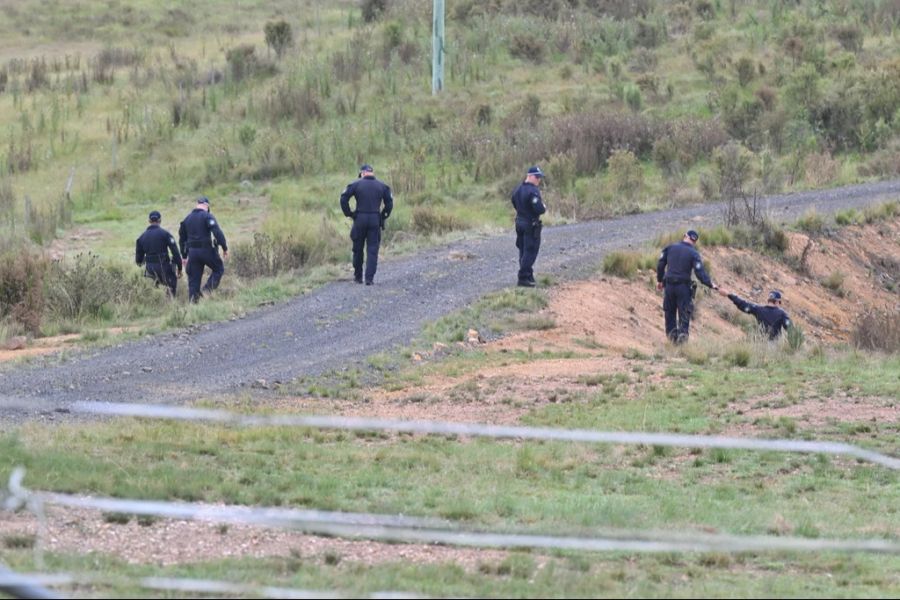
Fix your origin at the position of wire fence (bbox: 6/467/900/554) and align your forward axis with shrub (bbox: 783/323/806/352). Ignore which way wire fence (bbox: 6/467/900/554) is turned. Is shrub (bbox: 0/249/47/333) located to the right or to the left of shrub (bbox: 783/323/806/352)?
left

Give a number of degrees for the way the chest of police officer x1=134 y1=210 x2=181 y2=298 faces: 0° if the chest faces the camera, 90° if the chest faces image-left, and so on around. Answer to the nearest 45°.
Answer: approximately 180°

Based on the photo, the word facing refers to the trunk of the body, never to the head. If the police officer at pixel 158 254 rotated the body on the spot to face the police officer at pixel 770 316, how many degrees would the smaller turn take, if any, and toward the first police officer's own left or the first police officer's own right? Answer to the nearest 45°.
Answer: approximately 135° to the first police officer's own right

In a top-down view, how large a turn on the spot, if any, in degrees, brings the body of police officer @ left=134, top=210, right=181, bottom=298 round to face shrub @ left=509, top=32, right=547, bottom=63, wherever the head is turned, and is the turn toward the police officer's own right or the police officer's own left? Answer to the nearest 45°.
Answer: approximately 45° to the police officer's own right

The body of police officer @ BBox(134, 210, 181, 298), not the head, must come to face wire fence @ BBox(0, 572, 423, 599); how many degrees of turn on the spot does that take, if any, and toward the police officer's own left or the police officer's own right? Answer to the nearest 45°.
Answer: approximately 180°

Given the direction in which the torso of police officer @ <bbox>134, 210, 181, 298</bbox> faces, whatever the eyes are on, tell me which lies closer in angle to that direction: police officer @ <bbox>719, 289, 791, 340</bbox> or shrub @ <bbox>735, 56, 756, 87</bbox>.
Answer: the shrub

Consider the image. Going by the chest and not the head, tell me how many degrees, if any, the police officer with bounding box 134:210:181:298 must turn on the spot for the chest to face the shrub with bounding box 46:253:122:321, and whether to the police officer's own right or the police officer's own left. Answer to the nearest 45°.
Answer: approximately 90° to the police officer's own left

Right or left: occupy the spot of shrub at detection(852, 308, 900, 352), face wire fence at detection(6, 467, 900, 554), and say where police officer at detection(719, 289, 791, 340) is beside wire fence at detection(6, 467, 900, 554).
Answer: right
